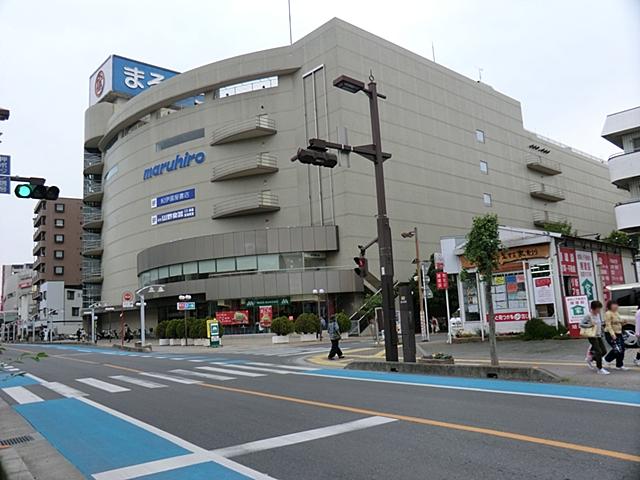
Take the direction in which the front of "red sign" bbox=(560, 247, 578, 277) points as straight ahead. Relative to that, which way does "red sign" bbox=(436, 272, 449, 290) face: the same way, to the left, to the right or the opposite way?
the same way

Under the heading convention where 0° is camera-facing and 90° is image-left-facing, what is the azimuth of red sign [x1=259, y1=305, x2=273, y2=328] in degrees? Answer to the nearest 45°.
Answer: approximately 0°

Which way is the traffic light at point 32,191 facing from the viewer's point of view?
toward the camera

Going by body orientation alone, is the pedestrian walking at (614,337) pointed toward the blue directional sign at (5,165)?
no

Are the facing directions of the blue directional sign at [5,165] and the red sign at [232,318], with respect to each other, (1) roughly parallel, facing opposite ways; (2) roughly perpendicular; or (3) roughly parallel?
roughly parallel

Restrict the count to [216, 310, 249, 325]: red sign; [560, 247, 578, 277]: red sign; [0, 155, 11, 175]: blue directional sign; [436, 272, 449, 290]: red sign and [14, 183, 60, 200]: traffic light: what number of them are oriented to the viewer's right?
0

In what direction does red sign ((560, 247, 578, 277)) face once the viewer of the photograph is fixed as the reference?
facing the viewer

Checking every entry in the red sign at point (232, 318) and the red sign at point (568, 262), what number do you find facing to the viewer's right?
0

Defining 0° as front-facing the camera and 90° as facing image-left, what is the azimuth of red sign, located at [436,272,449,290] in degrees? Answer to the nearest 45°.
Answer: approximately 0°

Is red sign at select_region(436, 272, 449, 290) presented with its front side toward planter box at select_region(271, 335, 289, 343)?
no

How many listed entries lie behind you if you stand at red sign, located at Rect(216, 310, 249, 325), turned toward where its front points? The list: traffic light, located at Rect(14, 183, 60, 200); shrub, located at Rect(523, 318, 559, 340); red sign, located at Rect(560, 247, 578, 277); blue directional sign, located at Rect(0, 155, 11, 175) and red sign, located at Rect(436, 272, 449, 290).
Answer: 0

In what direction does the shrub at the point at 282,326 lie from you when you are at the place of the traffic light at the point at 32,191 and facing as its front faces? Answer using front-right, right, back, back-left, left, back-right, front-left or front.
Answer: back-left
